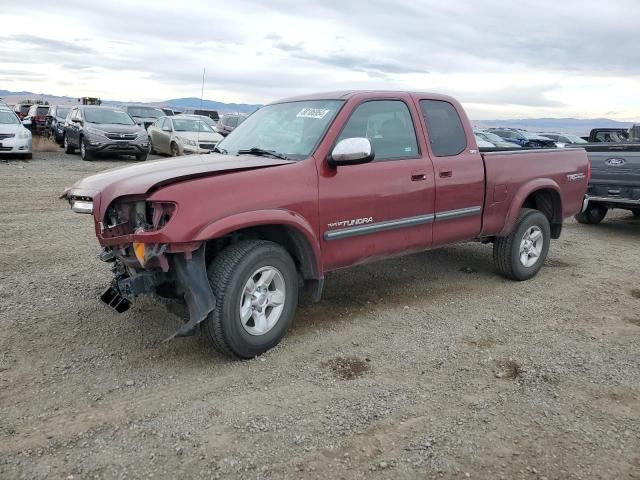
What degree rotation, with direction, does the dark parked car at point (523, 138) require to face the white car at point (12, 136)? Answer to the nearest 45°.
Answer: approximately 90° to its right

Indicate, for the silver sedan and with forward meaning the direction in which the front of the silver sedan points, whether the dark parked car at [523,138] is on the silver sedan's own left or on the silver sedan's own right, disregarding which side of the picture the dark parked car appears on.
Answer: on the silver sedan's own left

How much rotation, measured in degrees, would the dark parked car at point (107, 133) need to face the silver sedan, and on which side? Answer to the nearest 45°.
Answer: approximately 45° to its left

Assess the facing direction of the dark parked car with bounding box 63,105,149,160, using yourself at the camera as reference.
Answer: facing the viewer and to the right of the viewer

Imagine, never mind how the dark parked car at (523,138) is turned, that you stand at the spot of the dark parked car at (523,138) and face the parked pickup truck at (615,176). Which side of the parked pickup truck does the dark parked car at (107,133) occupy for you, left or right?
right

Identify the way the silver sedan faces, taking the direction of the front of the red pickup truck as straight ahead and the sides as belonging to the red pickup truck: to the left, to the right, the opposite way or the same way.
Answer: to the left

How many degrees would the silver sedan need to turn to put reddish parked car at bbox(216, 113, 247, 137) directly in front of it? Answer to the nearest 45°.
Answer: approximately 135° to its left

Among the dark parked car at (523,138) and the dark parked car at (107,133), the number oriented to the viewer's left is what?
0

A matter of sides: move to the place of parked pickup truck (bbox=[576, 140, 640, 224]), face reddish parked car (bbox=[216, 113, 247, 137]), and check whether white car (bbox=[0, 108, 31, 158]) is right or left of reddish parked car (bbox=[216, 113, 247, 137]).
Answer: left

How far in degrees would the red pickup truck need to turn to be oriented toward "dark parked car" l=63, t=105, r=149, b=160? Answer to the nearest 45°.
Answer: approximately 90° to its right

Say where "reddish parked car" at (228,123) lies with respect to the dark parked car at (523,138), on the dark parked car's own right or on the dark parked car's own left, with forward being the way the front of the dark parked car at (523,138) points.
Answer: on the dark parked car's own right
